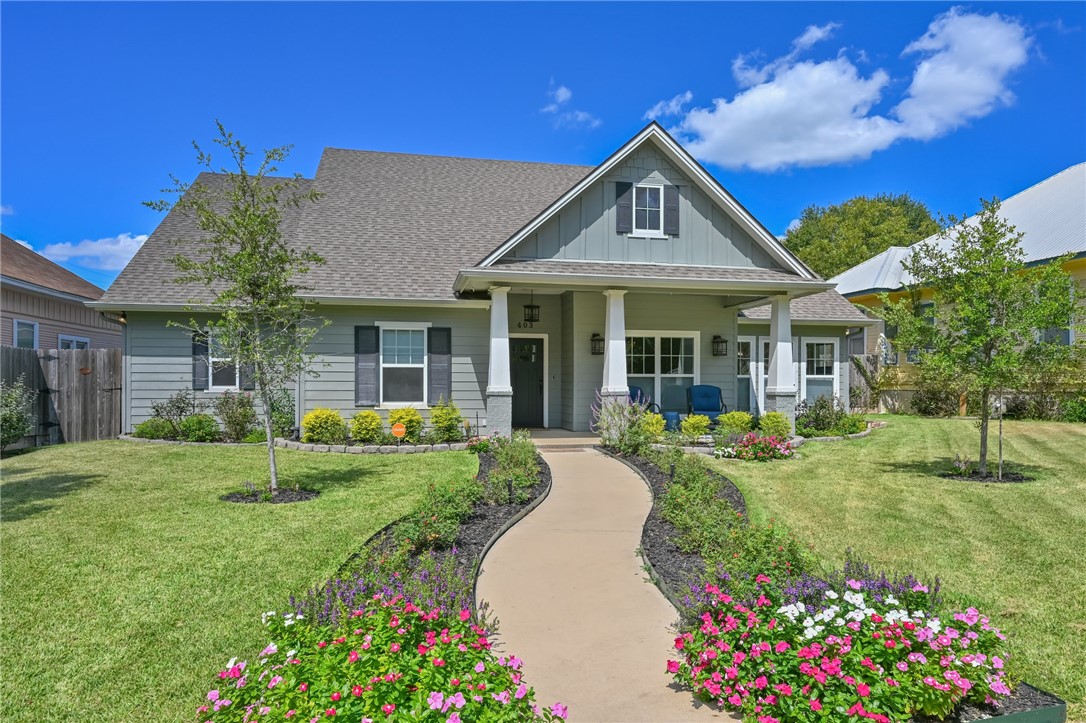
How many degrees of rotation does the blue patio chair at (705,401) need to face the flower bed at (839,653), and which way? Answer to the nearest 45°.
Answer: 0° — it already faces it

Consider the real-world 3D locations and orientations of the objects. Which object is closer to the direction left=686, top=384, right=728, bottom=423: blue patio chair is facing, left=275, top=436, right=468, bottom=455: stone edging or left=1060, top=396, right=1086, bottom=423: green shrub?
the stone edging

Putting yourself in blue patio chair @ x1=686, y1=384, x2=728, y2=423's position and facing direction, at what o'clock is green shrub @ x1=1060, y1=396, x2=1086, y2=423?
The green shrub is roughly at 8 o'clock from the blue patio chair.

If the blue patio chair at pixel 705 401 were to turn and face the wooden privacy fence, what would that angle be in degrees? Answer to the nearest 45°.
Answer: approximately 90° to its right

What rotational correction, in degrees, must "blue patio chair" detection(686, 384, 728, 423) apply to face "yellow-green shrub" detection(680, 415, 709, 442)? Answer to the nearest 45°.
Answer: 0° — it already faces it

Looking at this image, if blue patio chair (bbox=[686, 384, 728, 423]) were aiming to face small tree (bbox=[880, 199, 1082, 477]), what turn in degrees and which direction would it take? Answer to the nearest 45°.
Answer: approximately 45° to its left

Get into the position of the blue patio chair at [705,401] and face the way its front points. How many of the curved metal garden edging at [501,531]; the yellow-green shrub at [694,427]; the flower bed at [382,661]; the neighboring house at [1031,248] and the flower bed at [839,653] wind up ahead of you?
4

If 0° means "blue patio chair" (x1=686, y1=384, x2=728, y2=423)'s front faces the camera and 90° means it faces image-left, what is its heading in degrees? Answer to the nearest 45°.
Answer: approximately 0°

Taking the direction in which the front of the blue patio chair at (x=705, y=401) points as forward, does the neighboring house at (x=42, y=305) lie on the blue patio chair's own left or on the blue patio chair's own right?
on the blue patio chair's own right

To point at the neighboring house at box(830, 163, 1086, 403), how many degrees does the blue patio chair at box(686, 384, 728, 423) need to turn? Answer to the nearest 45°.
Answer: approximately 135° to its left

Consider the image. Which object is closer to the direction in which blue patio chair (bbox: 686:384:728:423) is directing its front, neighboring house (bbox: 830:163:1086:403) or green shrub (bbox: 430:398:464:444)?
the green shrub
